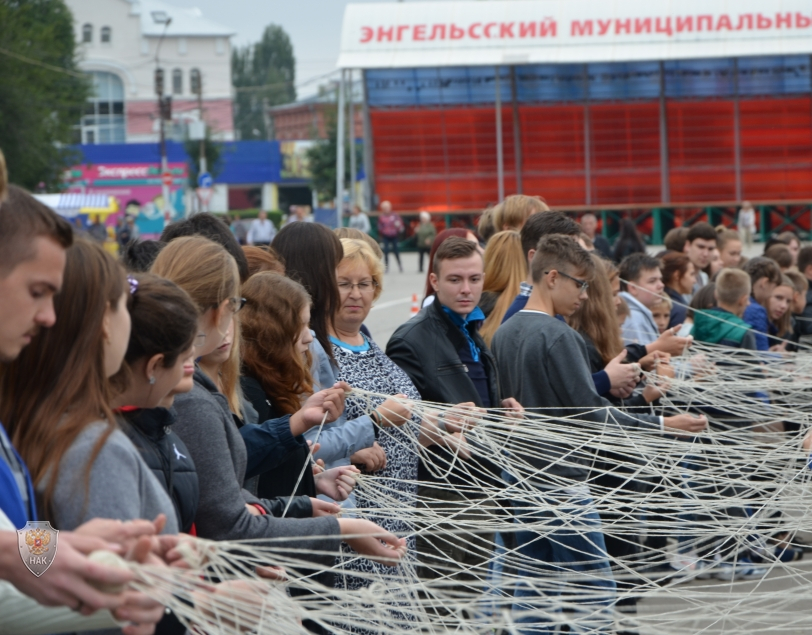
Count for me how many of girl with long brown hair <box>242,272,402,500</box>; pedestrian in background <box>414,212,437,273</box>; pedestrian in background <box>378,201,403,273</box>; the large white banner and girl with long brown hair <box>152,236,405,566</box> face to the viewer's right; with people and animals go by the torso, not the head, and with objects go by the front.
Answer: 2

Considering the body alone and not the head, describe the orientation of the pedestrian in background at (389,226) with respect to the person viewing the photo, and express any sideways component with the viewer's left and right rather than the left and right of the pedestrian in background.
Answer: facing the viewer

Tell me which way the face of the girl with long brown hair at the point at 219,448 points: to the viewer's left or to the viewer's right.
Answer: to the viewer's right

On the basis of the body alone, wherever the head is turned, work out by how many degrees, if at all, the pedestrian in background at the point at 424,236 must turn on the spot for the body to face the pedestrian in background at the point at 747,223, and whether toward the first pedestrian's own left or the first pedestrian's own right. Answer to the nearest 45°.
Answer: approximately 90° to the first pedestrian's own left

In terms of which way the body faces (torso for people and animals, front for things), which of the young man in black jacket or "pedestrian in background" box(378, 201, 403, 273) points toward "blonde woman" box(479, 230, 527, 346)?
the pedestrian in background

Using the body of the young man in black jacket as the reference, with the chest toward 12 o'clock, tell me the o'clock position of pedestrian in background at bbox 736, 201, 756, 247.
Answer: The pedestrian in background is roughly at 8 o'clock from the young man in black jacket.

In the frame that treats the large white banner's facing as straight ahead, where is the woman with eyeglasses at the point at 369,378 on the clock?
The woman with eyeglasses is roughly at 12 o'clock from the large white banner.

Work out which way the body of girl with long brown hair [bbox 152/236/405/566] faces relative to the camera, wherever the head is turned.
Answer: to the viewer's right

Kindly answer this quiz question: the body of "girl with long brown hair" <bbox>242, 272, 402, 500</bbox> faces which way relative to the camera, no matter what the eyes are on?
to the viewer's right

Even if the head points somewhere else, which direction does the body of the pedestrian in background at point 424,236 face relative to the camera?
toward the camera

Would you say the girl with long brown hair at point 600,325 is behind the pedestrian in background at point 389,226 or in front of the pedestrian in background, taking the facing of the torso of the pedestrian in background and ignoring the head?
in front

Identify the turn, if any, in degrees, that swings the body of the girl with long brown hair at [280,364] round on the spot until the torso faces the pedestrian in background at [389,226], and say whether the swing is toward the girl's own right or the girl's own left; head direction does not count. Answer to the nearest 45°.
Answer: approximately 90° to the girl's own left

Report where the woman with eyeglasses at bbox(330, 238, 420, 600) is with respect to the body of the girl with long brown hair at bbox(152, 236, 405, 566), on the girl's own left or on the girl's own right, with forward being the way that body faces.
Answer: on the girl's own left
